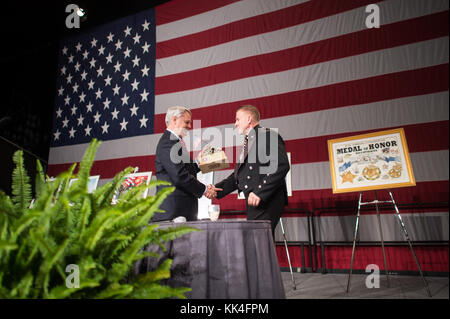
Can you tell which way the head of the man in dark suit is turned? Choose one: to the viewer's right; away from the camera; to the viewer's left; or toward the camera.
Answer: to the viewer's right

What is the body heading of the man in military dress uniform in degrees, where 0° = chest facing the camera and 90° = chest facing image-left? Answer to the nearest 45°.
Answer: approximately 45°

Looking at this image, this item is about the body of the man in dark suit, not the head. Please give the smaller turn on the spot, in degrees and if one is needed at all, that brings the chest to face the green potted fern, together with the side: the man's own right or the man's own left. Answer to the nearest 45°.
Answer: approximately 90° to the man's own right

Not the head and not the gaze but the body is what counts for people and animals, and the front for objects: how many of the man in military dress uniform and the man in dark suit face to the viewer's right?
1

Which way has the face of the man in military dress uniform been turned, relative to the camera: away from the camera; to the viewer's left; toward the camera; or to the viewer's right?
to the viewer's left

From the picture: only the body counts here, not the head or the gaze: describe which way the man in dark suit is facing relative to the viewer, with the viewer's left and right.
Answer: facing to the right of the viewer

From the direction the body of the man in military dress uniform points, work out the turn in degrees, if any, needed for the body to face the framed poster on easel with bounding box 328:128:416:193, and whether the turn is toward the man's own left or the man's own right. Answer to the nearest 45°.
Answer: approximately 180°

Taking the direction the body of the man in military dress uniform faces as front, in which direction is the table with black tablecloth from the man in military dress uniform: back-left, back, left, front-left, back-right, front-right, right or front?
front-left
